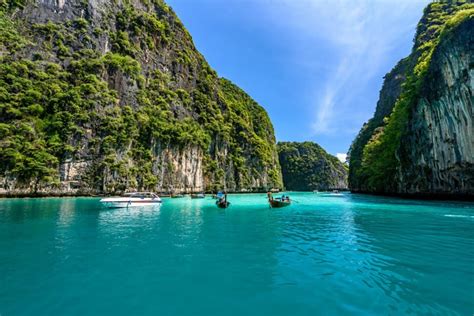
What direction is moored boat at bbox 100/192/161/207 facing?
to the viewer's left

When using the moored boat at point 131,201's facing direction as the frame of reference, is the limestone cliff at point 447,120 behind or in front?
behind
